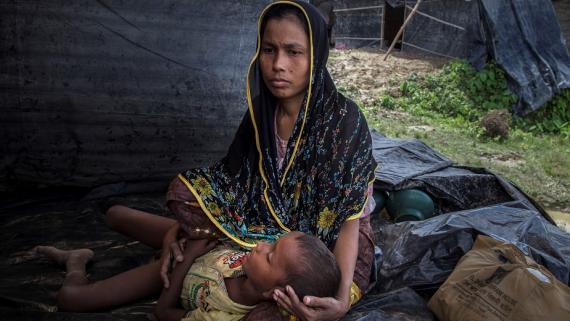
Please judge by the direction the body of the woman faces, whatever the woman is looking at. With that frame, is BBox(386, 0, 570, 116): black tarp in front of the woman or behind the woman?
behind

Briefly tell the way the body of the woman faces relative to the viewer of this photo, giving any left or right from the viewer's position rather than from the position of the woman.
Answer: facing the viewer and to the left of the viewer

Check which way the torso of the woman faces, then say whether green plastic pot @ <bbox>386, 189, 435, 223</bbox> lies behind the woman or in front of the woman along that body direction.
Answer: behind
